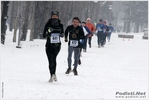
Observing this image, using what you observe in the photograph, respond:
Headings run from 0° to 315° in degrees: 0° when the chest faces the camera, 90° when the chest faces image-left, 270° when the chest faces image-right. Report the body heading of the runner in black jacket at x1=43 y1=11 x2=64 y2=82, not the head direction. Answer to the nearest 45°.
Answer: approximately 0°
